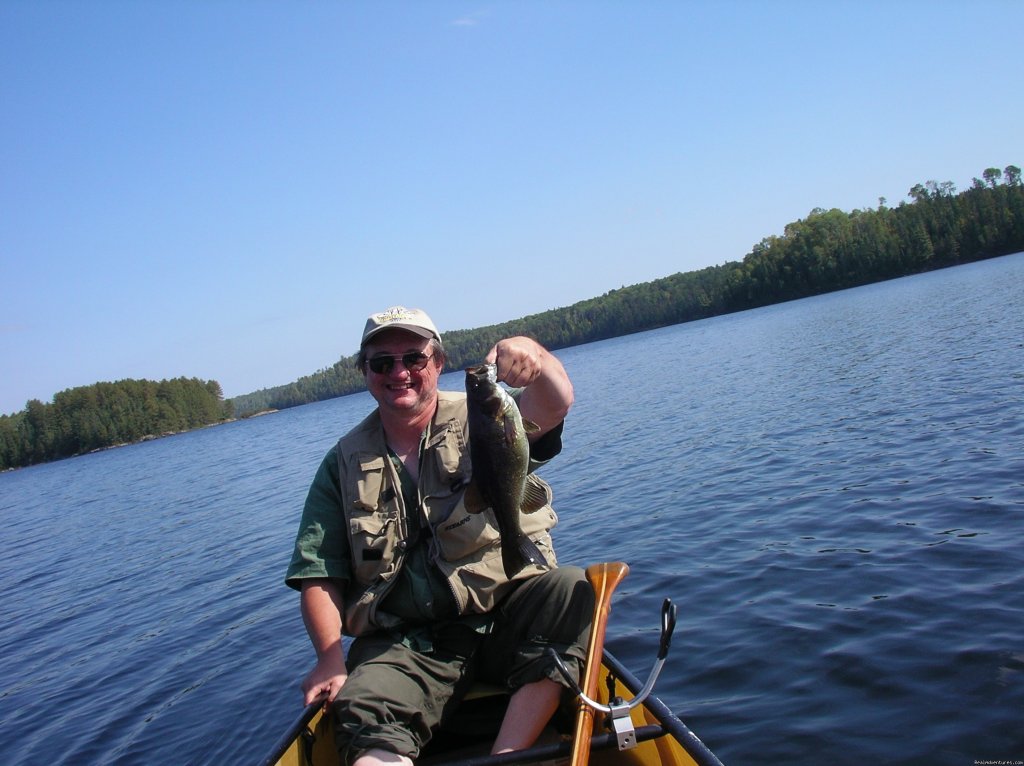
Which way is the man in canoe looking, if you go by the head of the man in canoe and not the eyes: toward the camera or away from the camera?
toward the camera

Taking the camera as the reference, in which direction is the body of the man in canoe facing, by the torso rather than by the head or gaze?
toward the camera

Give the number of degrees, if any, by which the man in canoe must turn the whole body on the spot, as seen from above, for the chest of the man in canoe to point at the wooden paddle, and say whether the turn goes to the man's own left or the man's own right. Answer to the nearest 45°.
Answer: approximately 45° to the man's own left
